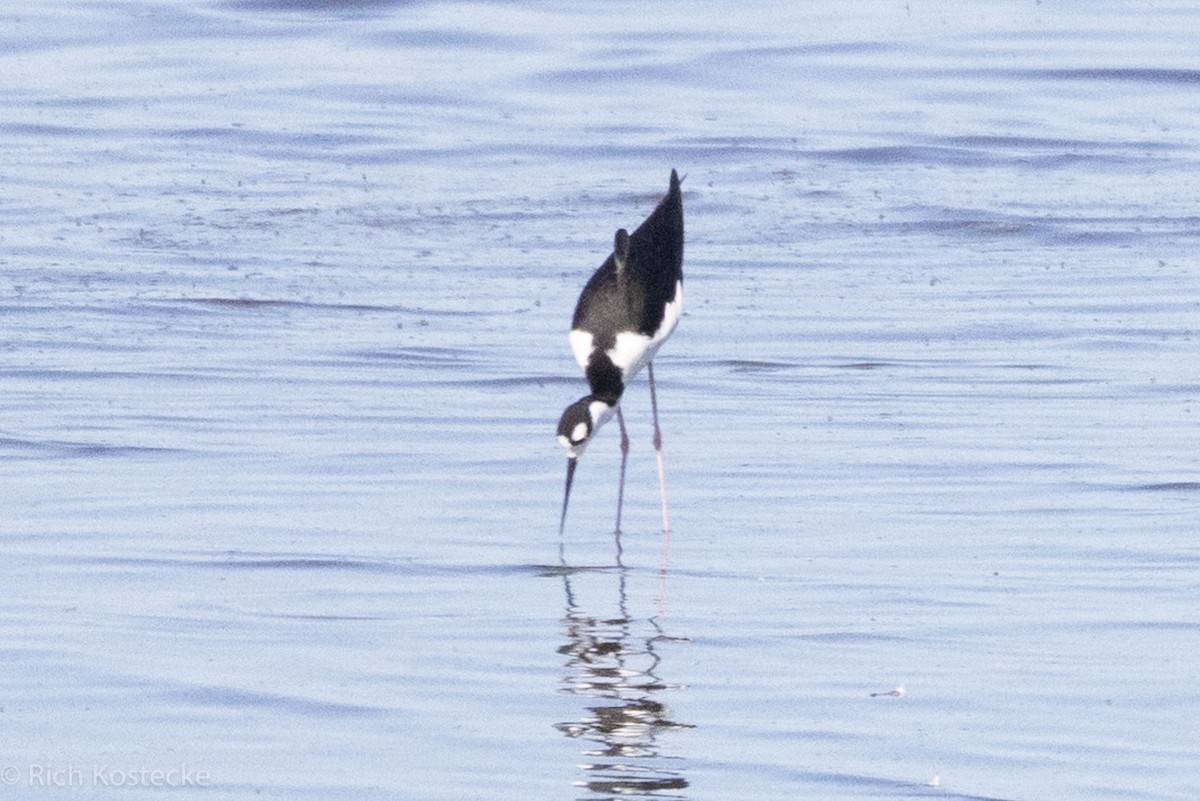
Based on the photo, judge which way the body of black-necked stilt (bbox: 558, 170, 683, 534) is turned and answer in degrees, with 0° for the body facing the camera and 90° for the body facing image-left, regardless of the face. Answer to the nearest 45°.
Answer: approximately 45°
